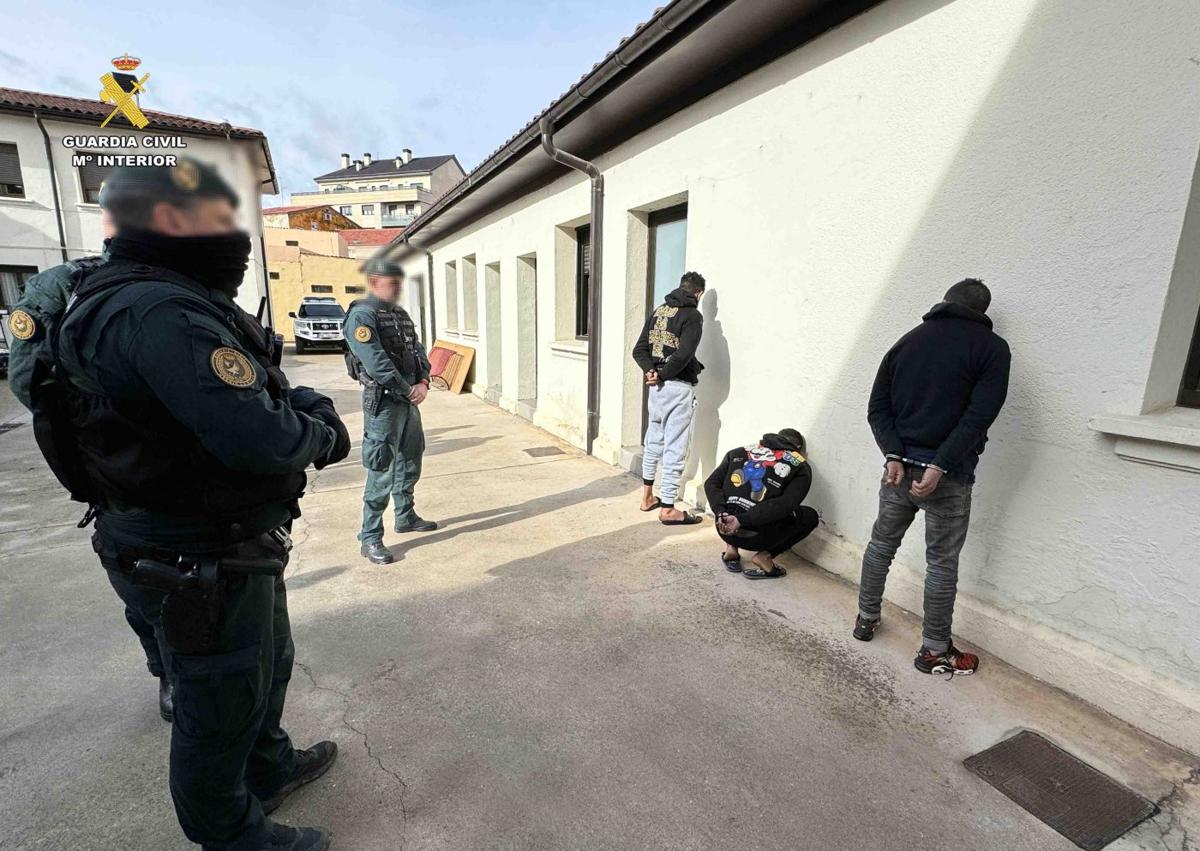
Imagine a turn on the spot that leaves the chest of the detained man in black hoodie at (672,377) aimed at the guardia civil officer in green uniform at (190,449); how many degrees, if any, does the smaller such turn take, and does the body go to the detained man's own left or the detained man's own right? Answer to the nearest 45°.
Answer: approximately 135° to the detained man's own right

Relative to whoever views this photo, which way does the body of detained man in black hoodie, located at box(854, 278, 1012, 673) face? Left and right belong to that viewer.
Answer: facing away from the viewer and to the right of the viewer

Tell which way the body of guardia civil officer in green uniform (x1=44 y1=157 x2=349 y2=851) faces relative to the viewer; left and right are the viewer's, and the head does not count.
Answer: facing to the right of the viewer

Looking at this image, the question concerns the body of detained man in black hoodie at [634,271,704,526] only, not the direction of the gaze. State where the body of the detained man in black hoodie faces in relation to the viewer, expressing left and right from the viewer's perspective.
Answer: facing away from the viewer and to the right of the viewer

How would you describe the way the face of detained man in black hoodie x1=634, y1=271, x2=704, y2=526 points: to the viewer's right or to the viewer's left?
to the viewer's right

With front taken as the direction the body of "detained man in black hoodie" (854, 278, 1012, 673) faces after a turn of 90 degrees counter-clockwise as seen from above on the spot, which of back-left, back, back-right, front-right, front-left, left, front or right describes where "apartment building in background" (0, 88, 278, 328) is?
front-left

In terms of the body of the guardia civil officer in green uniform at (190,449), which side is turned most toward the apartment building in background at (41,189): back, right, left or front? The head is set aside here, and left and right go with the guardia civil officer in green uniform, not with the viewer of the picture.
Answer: left

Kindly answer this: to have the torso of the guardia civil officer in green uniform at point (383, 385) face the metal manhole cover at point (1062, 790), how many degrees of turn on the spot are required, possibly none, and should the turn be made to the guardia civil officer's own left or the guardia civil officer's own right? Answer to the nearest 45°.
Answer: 0° — they already face it

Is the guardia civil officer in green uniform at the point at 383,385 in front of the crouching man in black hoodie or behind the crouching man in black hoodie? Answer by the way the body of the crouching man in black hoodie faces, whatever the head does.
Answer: behind

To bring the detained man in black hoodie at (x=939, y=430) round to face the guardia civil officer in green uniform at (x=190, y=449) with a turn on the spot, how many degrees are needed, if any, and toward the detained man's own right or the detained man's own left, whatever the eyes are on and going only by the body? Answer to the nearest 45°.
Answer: approximately 180°

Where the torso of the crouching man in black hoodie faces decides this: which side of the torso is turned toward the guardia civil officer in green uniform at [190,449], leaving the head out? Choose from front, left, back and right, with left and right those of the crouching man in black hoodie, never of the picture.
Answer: back
